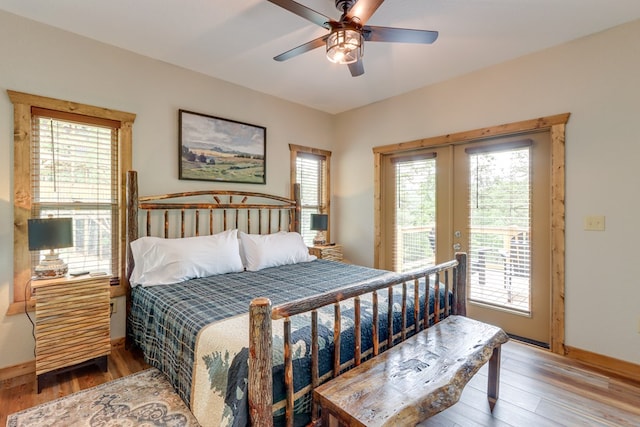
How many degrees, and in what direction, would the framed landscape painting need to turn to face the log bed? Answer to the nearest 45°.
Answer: approximately 45° to its right

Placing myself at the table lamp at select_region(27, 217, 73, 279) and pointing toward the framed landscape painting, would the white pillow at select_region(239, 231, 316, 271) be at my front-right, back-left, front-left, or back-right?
front-right

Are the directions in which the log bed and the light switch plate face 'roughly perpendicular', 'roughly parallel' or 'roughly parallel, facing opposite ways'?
roughly perpendicular

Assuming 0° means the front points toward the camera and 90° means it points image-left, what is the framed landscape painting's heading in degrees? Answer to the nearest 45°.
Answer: approximately 315°

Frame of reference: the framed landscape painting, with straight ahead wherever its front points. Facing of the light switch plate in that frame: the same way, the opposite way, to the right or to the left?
to the right

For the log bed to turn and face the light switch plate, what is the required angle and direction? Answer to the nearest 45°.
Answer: approximately 45° to its left

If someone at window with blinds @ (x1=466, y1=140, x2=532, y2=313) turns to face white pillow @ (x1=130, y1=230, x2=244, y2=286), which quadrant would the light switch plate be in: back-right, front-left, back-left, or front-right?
back-left

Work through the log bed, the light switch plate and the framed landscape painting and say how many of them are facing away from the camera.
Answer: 0

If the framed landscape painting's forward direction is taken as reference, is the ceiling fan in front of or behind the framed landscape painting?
in front

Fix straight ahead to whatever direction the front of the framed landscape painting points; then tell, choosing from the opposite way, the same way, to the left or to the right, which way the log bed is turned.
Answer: the same way

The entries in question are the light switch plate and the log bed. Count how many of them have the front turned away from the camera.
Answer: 0

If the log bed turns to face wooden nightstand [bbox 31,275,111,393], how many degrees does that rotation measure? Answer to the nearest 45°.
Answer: approximately 135° to its right

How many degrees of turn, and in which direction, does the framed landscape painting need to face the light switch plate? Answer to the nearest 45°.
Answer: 0° — it already faces it
